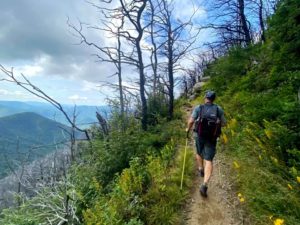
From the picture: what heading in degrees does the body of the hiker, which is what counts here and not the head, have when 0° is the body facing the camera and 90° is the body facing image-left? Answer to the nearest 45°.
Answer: approximately 180°

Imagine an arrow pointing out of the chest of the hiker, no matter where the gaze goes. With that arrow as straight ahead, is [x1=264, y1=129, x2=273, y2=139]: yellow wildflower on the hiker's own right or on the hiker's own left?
on the hiker's own right
